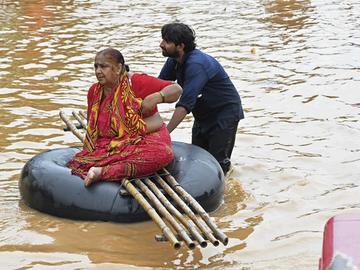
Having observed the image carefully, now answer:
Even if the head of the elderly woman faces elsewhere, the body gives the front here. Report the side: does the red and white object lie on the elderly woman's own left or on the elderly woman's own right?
on the elderly woman's own left

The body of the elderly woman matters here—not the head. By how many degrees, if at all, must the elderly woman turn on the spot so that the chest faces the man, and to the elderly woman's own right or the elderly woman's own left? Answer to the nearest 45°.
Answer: approximately 180°

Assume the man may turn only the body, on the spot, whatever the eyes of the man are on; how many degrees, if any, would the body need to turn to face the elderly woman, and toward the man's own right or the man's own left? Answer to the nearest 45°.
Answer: approximately 45° to the man's own left

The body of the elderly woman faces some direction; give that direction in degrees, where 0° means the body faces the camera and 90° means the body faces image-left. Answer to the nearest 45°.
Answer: approximately 45°

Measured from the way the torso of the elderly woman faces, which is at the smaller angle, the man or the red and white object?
the red and white object

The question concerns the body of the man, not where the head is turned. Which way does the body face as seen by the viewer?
to the viewer's left

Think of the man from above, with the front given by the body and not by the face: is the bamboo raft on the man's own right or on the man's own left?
on the man's own left

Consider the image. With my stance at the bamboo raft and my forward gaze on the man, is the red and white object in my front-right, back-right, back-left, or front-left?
back-right

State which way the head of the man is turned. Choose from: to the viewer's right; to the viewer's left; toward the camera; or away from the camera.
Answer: to the viewer's left
